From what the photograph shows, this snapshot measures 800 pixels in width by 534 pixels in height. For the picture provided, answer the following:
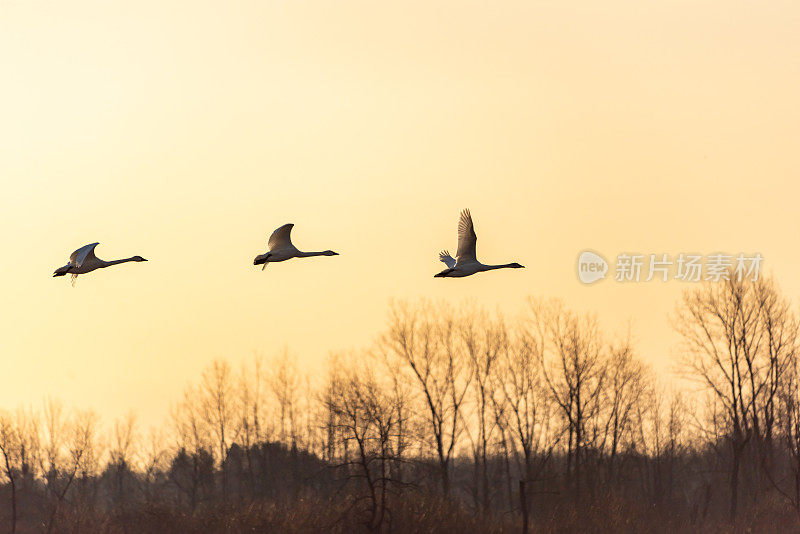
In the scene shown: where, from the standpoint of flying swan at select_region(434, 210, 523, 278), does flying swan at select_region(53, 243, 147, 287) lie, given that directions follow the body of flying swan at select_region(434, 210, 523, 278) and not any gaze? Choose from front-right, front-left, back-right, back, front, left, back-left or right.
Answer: back

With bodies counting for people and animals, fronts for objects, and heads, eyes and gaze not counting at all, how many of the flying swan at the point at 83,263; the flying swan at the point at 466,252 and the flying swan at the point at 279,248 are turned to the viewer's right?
3

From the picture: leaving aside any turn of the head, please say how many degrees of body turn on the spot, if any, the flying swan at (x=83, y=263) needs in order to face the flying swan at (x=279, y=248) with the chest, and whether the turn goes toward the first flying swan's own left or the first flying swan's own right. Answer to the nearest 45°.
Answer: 0° — it already faces it

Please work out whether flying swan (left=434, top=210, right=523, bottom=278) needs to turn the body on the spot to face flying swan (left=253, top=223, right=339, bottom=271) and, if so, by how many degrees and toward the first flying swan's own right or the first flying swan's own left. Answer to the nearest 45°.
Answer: approximately 180°

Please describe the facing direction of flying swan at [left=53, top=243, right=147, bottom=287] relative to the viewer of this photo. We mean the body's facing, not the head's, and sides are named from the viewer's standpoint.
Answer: facing to the right of the viewer

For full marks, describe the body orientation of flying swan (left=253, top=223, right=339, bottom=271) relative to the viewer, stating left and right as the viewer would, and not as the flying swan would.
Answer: facing to the right of the viewer

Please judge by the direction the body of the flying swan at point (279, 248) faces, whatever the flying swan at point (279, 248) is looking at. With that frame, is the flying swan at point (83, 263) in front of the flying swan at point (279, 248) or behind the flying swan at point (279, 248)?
behind

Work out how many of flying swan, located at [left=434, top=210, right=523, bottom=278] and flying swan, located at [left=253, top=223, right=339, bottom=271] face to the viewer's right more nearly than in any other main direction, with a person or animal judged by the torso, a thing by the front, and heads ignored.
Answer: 2

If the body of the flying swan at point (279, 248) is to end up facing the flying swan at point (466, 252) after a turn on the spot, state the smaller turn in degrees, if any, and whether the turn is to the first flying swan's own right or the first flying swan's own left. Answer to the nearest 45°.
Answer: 0° — it already faces it

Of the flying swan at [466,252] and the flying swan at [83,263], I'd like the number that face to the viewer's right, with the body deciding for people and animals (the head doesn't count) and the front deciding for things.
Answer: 2

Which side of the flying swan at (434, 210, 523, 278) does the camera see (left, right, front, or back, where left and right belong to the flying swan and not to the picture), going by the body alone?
right
